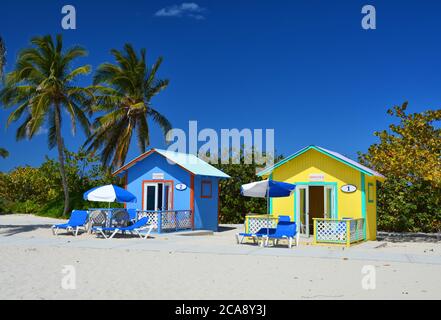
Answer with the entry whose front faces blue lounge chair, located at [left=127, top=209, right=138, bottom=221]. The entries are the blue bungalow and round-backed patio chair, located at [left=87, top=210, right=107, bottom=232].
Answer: the blue bungalow

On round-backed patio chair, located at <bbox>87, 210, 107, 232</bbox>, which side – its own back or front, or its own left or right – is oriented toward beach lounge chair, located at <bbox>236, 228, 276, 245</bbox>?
left

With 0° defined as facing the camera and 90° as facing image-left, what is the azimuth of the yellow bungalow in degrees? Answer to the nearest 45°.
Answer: approximately 0°

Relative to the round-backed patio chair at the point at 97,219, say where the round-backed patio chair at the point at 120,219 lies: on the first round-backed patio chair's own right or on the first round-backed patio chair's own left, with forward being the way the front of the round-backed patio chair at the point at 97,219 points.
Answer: on the first round-backed patio chair's own left

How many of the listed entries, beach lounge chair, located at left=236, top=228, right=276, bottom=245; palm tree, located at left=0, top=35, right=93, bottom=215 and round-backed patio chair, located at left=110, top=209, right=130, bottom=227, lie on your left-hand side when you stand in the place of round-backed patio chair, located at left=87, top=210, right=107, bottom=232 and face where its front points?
2

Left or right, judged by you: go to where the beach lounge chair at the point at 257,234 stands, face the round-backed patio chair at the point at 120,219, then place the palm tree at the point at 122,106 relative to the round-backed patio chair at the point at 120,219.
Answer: right

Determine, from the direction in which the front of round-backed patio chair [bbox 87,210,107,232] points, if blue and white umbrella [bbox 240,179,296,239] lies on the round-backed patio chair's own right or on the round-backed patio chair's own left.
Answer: on the round-backed patio chair's own left

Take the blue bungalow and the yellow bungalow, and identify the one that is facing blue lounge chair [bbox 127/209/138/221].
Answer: the blue bungalow

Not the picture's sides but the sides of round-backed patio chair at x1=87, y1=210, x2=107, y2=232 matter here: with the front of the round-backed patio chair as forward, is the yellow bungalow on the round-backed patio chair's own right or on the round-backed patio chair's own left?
on the round-backed patio chair's own left
